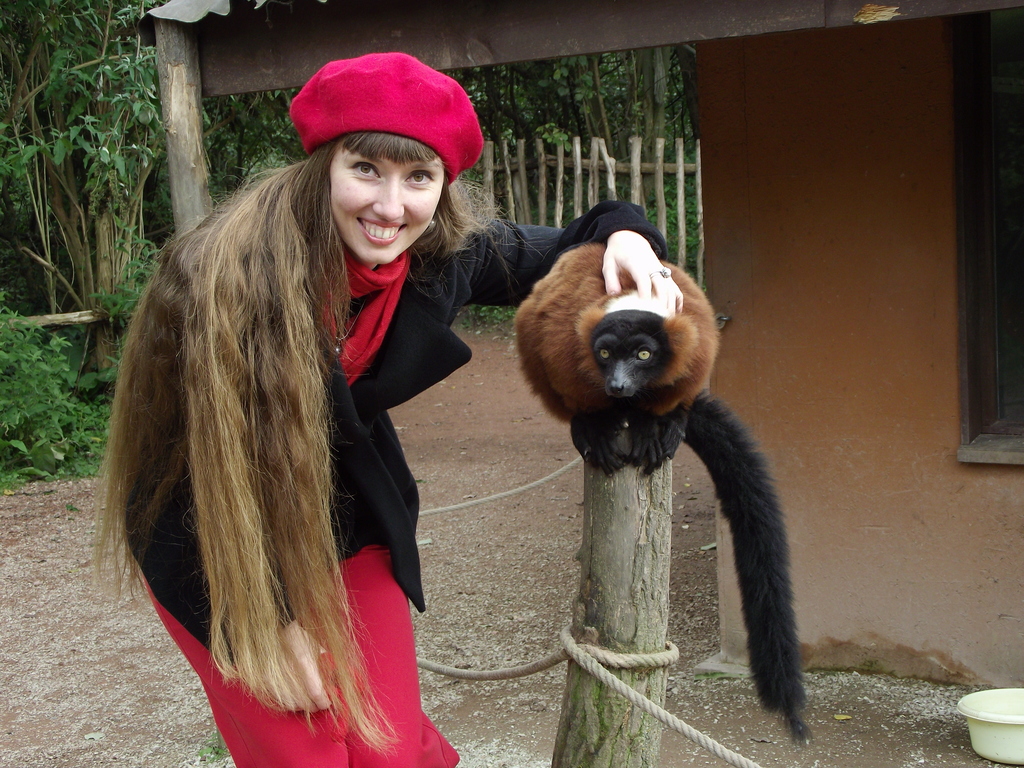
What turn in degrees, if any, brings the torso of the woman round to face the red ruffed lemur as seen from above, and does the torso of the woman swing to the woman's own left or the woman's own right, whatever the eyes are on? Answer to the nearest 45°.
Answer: approximately 90° to the woman's own left

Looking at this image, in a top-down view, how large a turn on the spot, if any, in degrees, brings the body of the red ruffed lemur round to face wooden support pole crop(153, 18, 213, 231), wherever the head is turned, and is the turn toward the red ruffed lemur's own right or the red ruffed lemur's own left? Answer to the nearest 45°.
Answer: approximately 135° to the red ruffed lemur's own right

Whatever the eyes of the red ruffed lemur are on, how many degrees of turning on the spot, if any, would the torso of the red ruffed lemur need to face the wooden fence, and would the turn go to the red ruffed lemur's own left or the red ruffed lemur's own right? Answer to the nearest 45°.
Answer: approximately 180°

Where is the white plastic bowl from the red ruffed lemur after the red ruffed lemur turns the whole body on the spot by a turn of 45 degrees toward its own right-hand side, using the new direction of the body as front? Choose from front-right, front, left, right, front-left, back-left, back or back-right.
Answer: back

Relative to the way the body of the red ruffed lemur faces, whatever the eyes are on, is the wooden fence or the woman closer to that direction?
the woman

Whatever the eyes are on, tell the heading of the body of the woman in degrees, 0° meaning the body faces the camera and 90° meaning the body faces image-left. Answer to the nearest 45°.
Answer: approximately 315°

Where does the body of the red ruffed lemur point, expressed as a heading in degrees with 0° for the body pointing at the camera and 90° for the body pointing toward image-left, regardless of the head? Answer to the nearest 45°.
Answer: approximately 0°

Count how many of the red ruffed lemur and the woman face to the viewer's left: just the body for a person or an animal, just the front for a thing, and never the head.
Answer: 0

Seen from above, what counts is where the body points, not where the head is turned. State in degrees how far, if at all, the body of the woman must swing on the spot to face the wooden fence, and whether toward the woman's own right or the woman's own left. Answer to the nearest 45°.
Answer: approximately 135° to the woman's own left

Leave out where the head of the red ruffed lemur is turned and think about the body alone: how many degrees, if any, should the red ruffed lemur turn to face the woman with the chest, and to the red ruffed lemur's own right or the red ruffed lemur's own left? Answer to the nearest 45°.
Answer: approximately 45° to the red ruffed lemur's own right
